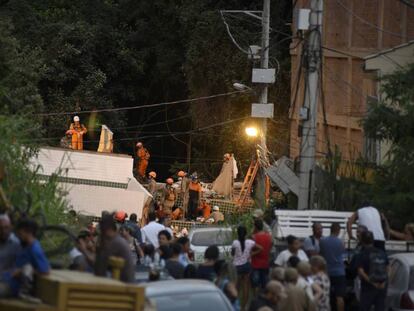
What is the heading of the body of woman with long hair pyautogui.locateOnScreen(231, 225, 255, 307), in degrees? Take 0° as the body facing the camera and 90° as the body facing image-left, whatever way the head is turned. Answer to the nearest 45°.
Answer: approximately 180°

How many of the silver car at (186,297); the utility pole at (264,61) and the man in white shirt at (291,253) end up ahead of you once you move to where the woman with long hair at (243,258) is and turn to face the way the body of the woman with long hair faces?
1

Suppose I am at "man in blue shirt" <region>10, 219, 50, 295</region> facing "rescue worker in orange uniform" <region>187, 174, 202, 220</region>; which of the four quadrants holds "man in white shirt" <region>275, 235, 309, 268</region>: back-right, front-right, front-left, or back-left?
front-right

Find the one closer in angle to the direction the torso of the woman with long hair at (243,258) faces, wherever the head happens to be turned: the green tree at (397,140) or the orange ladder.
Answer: the orange ladder
